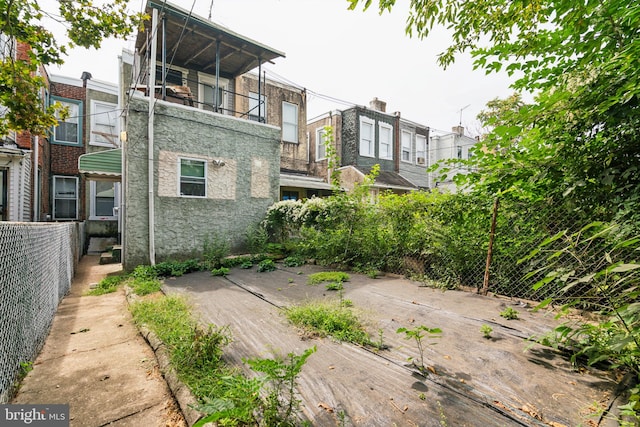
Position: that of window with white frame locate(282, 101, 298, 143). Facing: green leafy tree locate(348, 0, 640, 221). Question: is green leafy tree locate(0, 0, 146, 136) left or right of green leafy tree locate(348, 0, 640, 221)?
right

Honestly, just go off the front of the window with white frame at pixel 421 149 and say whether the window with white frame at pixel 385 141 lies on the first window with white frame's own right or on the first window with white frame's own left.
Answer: on the first window with white frame's own right

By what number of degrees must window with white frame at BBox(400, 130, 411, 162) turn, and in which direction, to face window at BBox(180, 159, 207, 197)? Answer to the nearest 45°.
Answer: approximately 90° to its right

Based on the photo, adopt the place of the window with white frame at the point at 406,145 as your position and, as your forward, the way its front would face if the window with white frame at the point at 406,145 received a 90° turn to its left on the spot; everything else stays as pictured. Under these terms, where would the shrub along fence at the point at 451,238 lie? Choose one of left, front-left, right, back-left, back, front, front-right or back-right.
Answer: back-right

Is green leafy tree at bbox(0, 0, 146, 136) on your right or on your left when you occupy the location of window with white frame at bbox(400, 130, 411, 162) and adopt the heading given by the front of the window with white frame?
on your right

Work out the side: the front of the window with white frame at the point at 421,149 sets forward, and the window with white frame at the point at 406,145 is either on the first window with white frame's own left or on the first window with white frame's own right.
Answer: on the first window with white frame's own right

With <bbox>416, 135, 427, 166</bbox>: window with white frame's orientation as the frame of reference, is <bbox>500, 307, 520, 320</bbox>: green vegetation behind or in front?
in front

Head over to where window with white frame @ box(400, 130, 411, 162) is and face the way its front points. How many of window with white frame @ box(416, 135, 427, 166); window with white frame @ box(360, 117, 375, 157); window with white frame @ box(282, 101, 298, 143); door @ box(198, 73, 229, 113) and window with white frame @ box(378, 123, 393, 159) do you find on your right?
4

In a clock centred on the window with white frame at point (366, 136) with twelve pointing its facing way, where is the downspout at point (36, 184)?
The downspout is roughly at 3 o'clock from the window with white frame.

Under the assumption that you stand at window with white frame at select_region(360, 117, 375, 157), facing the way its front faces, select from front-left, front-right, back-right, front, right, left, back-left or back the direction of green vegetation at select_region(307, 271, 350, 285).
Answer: front-right

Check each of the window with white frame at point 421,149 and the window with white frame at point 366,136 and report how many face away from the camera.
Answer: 0

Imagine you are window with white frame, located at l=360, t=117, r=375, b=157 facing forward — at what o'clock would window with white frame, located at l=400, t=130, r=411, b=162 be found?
window with white frame, located at l=400, t=130, r=411, b=162 is roughly at 9 o'clock from window with white frame, located at l=360, t=117, r=375, b=157.

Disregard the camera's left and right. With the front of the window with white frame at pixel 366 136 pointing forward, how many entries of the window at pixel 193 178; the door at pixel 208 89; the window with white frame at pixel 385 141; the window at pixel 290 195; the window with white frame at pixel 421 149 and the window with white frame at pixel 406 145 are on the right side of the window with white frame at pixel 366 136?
3
